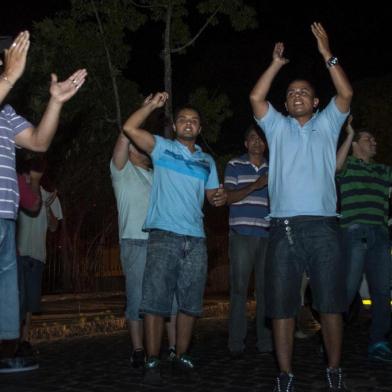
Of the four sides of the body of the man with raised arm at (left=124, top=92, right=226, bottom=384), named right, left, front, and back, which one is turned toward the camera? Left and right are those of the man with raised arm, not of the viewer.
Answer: front

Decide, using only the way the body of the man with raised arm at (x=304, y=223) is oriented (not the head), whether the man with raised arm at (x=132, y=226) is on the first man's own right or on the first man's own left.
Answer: on the first man's own right

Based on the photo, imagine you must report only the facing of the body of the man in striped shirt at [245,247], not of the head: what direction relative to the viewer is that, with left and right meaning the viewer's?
facing the viewer and to the right of the viewer

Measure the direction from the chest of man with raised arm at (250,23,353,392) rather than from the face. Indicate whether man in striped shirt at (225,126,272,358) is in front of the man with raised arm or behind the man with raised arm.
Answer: behind

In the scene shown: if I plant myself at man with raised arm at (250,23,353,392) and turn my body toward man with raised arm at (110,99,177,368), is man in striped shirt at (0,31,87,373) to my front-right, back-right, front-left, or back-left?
front-left

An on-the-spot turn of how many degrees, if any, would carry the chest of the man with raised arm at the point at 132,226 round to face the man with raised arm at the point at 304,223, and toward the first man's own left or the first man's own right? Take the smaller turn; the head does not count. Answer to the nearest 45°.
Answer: approximately 45° to the first man's own left

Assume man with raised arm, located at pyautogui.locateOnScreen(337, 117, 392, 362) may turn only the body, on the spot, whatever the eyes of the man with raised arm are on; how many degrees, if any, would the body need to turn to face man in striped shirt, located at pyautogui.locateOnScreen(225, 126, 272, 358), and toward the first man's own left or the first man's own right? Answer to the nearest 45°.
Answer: approximately 135° to the first man's own right

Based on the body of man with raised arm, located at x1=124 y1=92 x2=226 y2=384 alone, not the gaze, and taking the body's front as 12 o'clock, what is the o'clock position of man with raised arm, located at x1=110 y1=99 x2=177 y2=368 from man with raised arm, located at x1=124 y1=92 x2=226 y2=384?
man with raised arm, located at x1=110 y1=99 x2=177 y2=368 is roughly at 5 o'clock from man with raised arm, located at x1=124 y1=92 x2=226 y2=384.

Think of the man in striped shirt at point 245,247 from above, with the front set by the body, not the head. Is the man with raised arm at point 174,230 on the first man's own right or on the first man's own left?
on the first man's own right

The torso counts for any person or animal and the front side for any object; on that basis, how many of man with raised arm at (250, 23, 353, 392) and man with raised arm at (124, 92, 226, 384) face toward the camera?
2

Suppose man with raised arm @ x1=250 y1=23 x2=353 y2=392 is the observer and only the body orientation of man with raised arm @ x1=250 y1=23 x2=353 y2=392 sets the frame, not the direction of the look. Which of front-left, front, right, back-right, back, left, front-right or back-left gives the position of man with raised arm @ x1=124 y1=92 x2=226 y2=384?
back-right

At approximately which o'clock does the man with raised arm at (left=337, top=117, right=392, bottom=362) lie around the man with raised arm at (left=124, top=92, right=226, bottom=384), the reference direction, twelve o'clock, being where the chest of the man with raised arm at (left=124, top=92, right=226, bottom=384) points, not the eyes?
the man with raised arm at (left=337, top=117, right=392, bottom=362) is roughly at 8 o'clock from the man with raised arm at (left=124, top=92, right=226, bottom=384).

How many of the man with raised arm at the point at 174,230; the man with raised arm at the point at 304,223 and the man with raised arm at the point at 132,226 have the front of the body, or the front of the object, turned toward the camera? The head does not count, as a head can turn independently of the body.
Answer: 3
